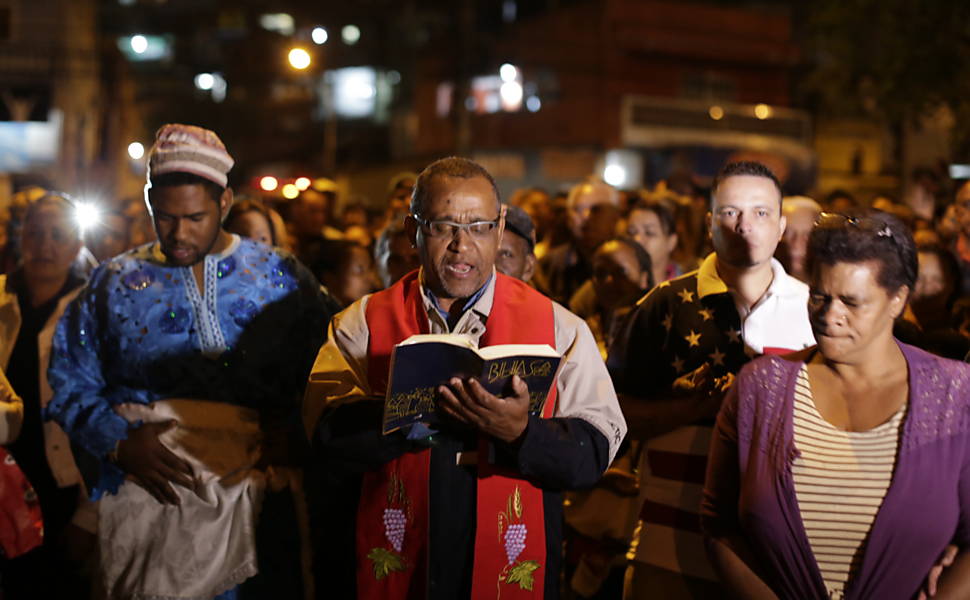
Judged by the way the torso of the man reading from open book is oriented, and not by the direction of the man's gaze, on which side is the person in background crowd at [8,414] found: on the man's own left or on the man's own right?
on the man's own right

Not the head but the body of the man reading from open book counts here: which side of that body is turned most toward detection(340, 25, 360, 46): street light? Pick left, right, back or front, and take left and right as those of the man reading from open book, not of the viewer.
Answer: back

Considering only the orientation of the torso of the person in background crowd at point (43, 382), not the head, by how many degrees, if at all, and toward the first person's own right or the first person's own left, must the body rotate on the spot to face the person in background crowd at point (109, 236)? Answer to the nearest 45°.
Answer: approximately 180°

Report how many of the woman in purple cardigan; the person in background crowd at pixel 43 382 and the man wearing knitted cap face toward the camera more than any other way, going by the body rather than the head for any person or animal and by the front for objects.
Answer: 3

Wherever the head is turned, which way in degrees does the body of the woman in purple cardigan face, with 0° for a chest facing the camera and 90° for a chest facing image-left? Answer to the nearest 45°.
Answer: approximately 0°

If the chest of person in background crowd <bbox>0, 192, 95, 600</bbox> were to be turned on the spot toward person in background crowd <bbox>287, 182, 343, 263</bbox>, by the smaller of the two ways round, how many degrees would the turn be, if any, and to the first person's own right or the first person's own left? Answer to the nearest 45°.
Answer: approximately 135° to the first person's own left

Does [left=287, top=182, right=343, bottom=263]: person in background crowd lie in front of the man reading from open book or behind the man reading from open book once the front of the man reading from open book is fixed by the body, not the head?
behind
